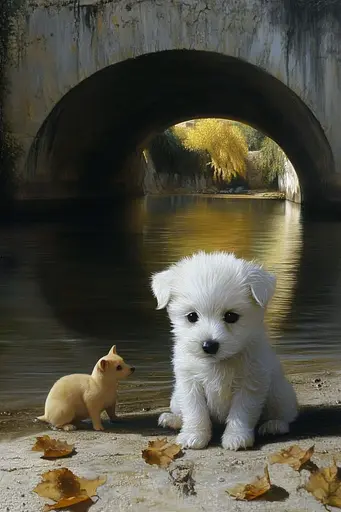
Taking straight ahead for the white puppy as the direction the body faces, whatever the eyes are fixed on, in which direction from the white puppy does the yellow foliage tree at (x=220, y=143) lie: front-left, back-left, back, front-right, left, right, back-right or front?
back

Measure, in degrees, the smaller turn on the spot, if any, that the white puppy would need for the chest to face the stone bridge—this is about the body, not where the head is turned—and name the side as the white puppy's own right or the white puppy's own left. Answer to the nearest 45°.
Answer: approximately 180°

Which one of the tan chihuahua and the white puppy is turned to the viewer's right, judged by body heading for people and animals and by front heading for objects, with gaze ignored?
the tan chihuahua

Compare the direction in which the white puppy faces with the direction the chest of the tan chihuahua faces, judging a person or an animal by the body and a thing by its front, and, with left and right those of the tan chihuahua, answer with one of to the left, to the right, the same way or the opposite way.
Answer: to the right

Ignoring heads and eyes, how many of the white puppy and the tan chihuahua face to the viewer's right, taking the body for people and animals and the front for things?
1

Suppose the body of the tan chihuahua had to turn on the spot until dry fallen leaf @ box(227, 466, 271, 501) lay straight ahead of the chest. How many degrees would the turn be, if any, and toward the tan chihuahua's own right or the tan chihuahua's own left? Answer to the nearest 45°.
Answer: approximately 45° to the tan chihuahua's own right

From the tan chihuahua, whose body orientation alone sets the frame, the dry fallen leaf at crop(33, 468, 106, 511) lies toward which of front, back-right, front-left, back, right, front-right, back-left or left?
right

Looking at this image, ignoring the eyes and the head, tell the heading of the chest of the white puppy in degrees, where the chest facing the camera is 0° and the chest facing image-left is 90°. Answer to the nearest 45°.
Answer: approximately 0°

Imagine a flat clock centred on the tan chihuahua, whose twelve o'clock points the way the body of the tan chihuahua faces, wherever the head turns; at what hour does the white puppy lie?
The white puppy is roughly at 1 o'clock from the tan chihuahua.

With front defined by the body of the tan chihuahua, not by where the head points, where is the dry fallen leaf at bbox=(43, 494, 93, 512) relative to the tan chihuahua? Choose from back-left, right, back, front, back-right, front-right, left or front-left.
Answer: right

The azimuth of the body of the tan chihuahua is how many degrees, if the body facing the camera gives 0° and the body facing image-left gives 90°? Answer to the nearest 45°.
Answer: approximately 270°

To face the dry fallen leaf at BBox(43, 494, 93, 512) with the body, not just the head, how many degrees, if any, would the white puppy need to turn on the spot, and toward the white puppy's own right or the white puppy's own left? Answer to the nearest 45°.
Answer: approximately 45° to the white puppy's own right
